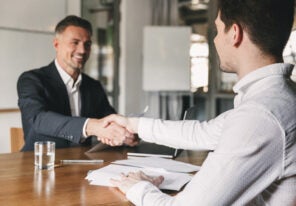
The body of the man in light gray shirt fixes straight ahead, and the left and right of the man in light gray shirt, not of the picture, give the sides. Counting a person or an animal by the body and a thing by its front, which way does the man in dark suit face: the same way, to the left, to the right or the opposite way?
the opposite way

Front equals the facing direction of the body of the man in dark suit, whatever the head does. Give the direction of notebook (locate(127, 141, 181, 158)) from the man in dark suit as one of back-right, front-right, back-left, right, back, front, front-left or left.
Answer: front

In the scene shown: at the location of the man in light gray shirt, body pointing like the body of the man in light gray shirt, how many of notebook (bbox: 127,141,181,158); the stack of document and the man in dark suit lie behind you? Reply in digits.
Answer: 0

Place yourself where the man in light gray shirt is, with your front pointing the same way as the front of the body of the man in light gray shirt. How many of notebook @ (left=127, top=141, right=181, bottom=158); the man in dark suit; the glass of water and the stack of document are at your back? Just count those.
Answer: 0

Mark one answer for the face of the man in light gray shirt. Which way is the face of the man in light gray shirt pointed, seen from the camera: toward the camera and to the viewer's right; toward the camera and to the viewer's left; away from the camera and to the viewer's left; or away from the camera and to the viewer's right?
away from the camera and to the viewer's left

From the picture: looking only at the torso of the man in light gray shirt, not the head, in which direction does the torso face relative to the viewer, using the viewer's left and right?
facing away from the viewer and to the left of the viewer

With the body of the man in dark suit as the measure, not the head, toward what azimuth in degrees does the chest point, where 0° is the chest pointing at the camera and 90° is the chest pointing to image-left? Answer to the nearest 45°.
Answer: approximately 315°

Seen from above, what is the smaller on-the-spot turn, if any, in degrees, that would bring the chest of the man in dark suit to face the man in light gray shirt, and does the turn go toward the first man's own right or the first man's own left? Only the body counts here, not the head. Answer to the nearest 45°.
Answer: approximately 45° to the first man's own right

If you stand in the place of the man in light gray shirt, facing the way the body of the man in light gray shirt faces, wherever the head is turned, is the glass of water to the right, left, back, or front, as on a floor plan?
front

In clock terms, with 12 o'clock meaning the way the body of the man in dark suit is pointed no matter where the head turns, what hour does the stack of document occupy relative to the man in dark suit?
The stack of document is roughly at 1 o'clock from the man in dark suit.

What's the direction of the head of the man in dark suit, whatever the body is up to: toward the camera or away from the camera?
toward the camera
